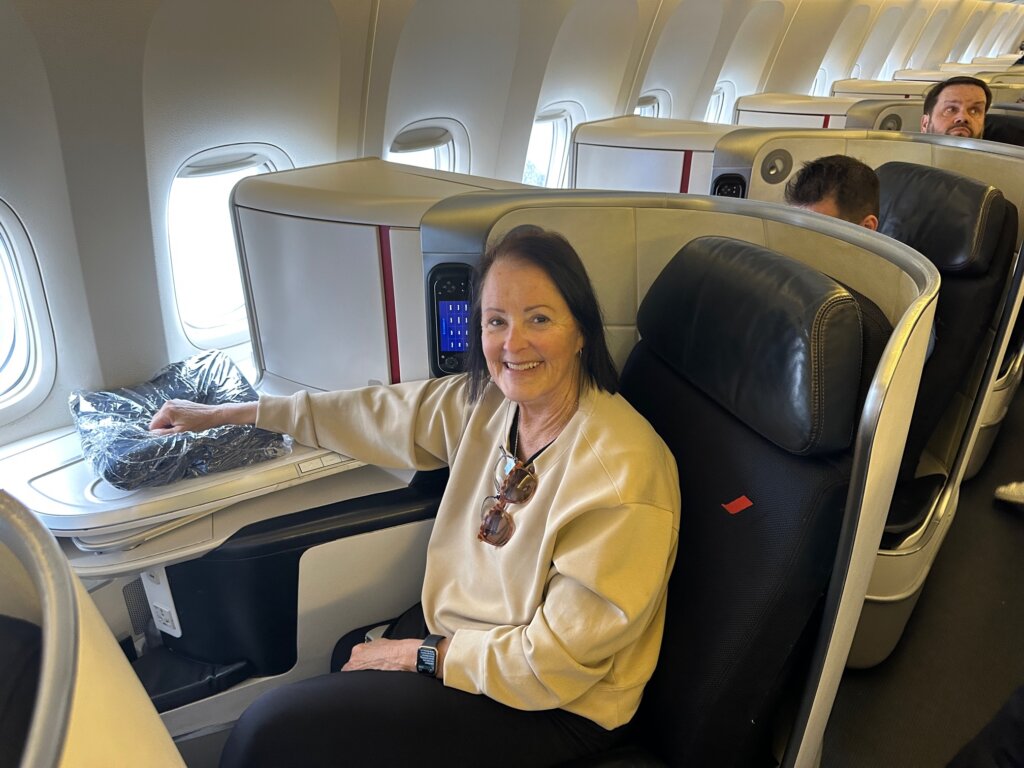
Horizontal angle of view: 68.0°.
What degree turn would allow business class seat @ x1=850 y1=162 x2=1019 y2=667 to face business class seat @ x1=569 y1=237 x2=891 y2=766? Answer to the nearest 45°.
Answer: approximately 45° to its left

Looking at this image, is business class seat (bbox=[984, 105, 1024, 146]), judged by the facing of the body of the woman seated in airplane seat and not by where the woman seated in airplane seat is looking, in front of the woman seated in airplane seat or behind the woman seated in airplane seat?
behind

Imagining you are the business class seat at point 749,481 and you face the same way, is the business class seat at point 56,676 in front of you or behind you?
in front

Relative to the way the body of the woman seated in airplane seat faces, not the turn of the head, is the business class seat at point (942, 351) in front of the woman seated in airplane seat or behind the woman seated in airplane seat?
behind

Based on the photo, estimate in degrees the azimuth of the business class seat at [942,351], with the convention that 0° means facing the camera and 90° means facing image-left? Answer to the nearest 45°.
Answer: approximately 45°

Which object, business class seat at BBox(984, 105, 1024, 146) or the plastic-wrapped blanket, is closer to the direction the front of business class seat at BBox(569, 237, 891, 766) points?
the plastic-wrapped blanket

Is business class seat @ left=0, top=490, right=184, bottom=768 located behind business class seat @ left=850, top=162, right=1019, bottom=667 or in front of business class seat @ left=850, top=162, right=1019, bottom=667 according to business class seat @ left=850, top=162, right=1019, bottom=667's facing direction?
in front

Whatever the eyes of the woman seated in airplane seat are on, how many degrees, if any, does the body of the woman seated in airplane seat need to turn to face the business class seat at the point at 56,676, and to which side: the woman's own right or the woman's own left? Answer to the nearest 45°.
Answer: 0° — they already face it

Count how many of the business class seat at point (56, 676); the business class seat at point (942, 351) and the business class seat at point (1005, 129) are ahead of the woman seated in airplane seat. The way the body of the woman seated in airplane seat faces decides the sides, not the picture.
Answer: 1

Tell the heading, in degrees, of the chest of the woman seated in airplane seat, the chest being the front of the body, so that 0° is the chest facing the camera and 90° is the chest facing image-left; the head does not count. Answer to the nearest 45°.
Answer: approximately 45°

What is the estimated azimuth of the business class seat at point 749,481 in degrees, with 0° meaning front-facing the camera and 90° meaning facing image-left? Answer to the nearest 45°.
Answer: approximately 45°

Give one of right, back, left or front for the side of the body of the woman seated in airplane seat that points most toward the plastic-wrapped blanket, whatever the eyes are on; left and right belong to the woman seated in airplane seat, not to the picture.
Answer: right

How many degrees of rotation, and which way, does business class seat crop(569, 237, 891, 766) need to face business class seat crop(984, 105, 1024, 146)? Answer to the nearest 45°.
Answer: approximately 135° to its right

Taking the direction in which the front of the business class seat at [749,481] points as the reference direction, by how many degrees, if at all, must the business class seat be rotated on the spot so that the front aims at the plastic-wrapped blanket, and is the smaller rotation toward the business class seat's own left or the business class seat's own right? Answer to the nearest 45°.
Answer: approximately 45° to the business class seat's own right
